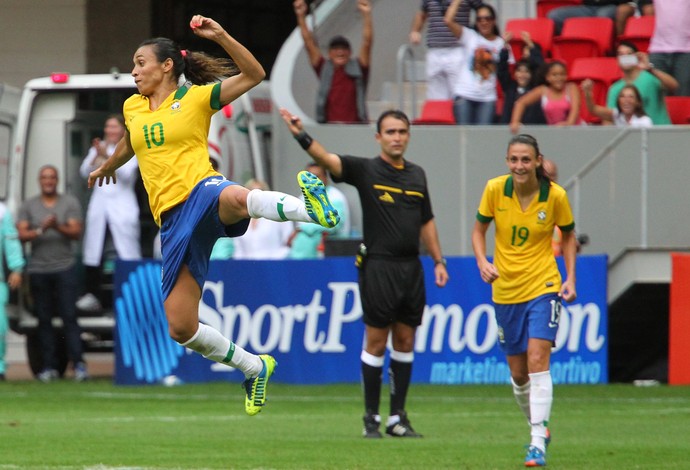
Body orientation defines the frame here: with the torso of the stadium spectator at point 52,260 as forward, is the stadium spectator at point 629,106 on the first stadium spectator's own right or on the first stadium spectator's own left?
on the first stadium spectator's own left

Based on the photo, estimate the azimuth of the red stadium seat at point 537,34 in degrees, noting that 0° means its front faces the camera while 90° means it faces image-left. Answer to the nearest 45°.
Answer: approximately 0°

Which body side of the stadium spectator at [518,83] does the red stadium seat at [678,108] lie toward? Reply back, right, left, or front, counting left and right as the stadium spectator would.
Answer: left

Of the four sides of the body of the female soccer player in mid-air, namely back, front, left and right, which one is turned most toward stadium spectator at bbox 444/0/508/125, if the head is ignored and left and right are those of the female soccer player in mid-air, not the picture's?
back

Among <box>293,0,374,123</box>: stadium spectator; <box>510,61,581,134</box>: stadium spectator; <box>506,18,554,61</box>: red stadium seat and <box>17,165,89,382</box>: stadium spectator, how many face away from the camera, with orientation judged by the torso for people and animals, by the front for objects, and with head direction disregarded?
0

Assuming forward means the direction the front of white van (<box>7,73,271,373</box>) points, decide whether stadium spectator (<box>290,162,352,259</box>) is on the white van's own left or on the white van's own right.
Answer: on the white van's own right

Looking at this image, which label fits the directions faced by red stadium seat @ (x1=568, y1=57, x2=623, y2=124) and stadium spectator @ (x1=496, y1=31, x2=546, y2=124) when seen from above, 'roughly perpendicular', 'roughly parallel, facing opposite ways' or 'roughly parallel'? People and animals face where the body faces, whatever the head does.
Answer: roughly parallel

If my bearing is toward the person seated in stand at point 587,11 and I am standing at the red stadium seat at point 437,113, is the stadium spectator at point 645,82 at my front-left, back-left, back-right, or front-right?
front-right

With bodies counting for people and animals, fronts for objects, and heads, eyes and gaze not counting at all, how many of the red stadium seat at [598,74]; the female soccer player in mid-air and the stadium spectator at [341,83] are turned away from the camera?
0

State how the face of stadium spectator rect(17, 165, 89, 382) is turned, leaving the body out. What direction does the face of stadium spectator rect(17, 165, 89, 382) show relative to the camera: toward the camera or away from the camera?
toward the camera

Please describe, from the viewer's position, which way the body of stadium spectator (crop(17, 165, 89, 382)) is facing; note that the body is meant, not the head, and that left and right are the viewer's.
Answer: facing the viewer

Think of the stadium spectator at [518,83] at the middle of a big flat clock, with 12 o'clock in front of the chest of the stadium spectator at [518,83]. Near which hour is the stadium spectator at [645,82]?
the stadium spectator at [645,82] is roughly at 9 o'clock from the stadium spectator at [518,83].

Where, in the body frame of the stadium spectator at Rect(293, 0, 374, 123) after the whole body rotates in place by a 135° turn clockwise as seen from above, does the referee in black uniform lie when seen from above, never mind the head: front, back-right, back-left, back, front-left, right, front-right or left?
back-left

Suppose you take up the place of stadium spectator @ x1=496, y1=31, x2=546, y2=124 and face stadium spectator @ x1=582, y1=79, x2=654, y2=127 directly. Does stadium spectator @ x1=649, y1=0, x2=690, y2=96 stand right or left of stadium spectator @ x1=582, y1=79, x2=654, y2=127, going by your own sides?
left
